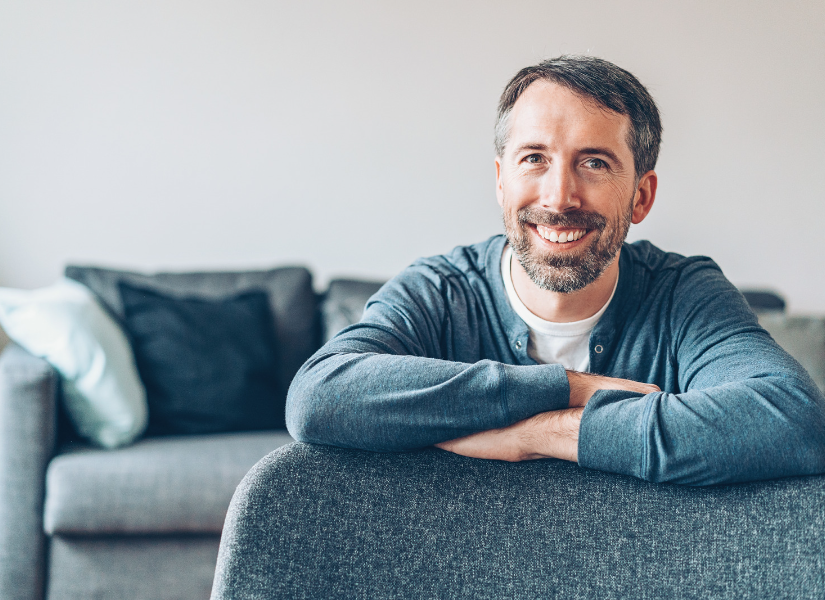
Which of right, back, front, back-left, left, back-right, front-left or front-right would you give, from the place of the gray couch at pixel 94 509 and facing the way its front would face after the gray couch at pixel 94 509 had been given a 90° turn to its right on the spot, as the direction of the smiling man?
back-left

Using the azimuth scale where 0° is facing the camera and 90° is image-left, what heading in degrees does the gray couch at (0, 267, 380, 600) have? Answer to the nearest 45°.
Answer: approximately 0°
